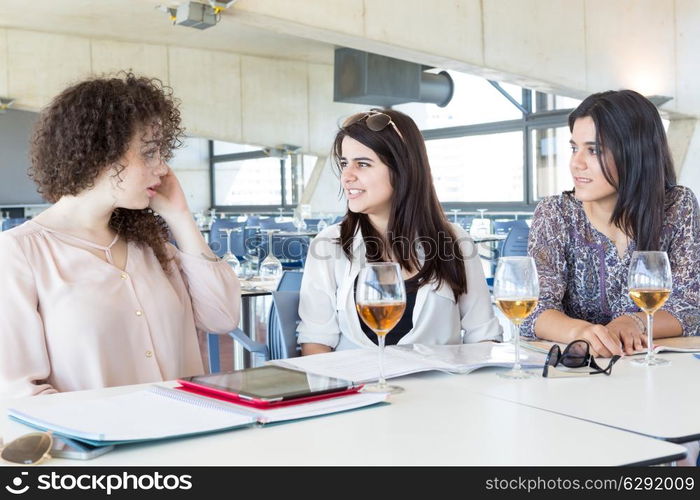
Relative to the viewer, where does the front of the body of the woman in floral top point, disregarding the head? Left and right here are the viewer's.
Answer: facing the viewer

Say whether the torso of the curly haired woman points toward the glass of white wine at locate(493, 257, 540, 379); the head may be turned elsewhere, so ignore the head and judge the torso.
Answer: yes

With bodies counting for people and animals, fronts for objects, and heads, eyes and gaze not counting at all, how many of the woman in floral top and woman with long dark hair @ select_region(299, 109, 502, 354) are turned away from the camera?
0

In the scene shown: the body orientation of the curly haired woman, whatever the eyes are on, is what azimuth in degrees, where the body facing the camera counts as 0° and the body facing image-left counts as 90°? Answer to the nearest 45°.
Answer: approximately 315°

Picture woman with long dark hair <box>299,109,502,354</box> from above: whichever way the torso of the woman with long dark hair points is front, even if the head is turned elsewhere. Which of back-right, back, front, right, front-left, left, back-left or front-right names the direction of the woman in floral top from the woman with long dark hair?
back-left

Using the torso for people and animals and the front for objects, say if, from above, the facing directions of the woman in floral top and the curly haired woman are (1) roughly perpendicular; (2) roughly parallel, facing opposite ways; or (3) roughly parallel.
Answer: roughly perpendicular

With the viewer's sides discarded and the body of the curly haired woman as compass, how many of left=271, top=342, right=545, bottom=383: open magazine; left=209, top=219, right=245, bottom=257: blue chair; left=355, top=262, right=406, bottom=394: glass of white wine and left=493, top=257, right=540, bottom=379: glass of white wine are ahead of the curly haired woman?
3

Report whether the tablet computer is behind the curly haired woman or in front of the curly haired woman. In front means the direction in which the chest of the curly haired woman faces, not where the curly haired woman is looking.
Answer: in front

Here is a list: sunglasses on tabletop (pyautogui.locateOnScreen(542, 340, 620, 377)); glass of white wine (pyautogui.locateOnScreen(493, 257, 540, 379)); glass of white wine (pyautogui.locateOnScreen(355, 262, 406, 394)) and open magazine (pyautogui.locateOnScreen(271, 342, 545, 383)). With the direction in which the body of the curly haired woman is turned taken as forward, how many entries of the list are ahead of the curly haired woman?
4

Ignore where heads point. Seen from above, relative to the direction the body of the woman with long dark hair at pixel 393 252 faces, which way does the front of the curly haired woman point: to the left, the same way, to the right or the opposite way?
to the left

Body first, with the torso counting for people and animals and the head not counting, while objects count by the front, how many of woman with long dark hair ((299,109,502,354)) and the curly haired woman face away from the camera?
0

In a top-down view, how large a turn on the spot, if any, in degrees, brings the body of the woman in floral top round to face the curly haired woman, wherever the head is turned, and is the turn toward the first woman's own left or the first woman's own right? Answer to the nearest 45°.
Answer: approximately 45° to the first woman's own right

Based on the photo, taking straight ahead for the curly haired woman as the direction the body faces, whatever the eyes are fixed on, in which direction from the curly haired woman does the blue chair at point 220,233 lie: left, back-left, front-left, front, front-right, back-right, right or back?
back-left

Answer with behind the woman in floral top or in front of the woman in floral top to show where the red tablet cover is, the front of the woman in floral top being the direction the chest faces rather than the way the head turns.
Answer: in front

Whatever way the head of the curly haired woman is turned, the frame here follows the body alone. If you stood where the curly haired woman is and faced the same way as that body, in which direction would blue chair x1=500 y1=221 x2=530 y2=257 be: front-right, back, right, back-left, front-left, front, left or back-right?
left

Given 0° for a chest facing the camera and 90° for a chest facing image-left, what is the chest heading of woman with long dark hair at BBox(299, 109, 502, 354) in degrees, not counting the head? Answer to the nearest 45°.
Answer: approximately 45°

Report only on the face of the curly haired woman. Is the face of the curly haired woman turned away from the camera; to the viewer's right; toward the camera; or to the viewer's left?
to the viewer's right

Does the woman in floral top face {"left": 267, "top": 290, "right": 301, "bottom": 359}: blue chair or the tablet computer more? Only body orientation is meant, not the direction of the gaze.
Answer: the tablet computer

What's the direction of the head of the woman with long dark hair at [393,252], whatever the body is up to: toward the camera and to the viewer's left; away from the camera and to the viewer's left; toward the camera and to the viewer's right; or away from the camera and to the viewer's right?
toward the camera and to the viewer's left
